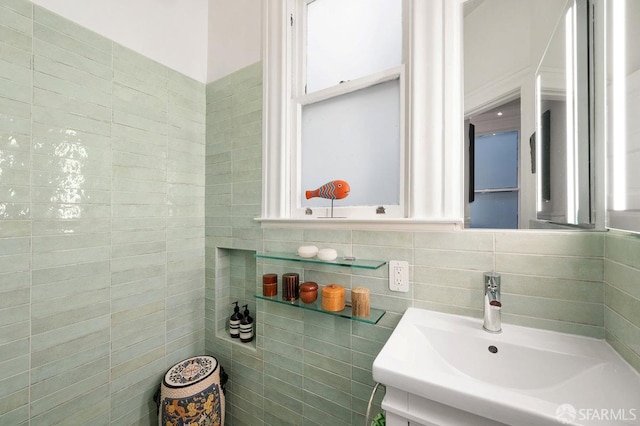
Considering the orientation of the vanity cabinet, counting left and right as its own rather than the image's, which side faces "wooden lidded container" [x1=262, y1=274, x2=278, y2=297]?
right

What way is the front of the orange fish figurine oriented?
to the viewer's right

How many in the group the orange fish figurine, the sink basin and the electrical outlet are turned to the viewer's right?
1

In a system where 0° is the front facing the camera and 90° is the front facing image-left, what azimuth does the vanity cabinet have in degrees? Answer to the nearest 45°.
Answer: approximately 45°

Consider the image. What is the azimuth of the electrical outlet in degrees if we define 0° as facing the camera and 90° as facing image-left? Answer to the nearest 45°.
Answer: approximately 45°

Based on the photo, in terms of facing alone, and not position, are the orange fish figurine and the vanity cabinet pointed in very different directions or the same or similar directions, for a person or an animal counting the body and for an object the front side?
very different directions

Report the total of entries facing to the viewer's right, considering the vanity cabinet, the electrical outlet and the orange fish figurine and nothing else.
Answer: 1
